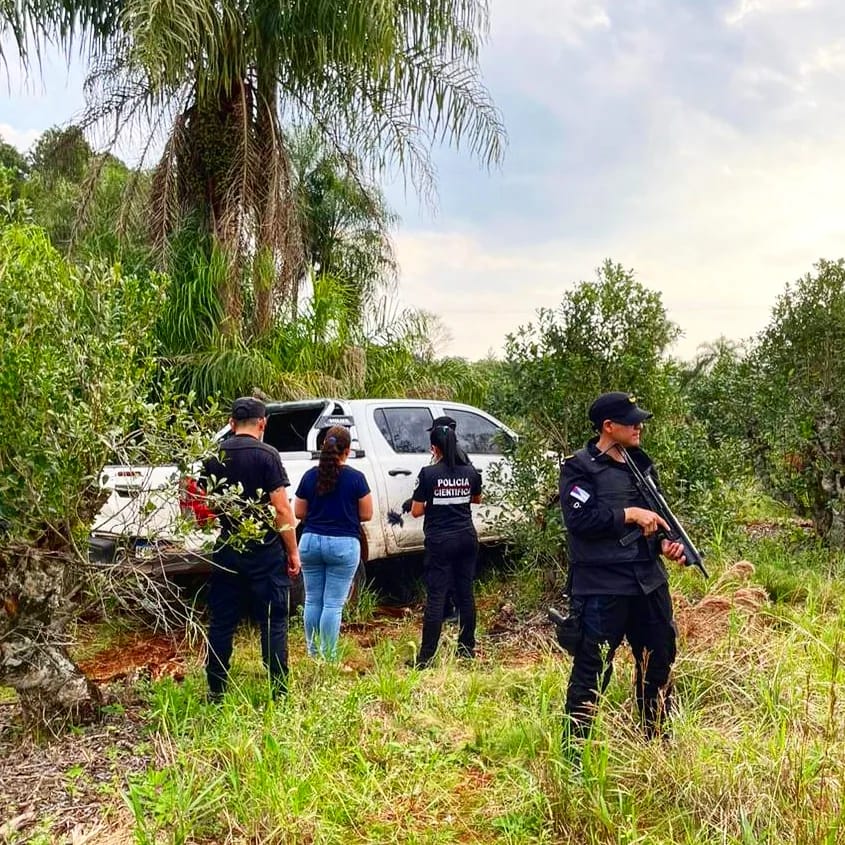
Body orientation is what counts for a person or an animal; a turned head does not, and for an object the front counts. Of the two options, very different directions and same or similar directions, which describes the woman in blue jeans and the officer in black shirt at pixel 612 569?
very different directions

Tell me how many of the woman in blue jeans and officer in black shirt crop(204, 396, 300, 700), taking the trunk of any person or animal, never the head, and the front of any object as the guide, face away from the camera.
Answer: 2

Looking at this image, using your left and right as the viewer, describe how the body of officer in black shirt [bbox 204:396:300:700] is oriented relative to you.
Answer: facing away from the viewer

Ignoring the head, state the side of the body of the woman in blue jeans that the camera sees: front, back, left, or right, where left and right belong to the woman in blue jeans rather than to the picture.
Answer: back

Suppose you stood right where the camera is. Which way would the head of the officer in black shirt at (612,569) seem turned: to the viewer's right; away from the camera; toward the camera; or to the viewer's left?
to the viewer's right

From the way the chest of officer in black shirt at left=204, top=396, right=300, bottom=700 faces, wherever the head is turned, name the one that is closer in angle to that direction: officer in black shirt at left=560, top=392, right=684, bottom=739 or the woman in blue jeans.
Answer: the woman in blue jeans

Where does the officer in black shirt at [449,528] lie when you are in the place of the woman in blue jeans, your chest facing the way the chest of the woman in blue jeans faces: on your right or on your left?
on your right

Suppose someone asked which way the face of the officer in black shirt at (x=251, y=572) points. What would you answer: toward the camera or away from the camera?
away from the camera

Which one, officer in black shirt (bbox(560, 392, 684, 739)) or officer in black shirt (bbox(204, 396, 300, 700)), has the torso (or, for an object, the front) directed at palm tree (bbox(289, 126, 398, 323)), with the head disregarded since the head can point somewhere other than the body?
officer in black shirt (bbox(204, 396, 300, 700))

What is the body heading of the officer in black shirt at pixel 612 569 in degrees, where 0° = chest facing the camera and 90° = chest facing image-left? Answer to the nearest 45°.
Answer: approximately 315°

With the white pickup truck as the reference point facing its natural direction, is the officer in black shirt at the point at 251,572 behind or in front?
behind

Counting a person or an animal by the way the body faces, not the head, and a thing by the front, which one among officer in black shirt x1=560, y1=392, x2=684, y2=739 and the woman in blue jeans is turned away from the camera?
the woman in blue jeans

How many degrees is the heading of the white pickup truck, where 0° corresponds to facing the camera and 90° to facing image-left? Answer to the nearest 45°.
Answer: approximately 225°

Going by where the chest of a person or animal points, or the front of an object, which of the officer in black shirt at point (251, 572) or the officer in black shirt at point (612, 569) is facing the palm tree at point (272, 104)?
the officer in black shirt at point (251, 572)

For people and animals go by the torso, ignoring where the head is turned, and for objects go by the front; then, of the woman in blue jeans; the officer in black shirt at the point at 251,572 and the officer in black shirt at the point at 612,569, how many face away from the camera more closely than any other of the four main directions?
2
